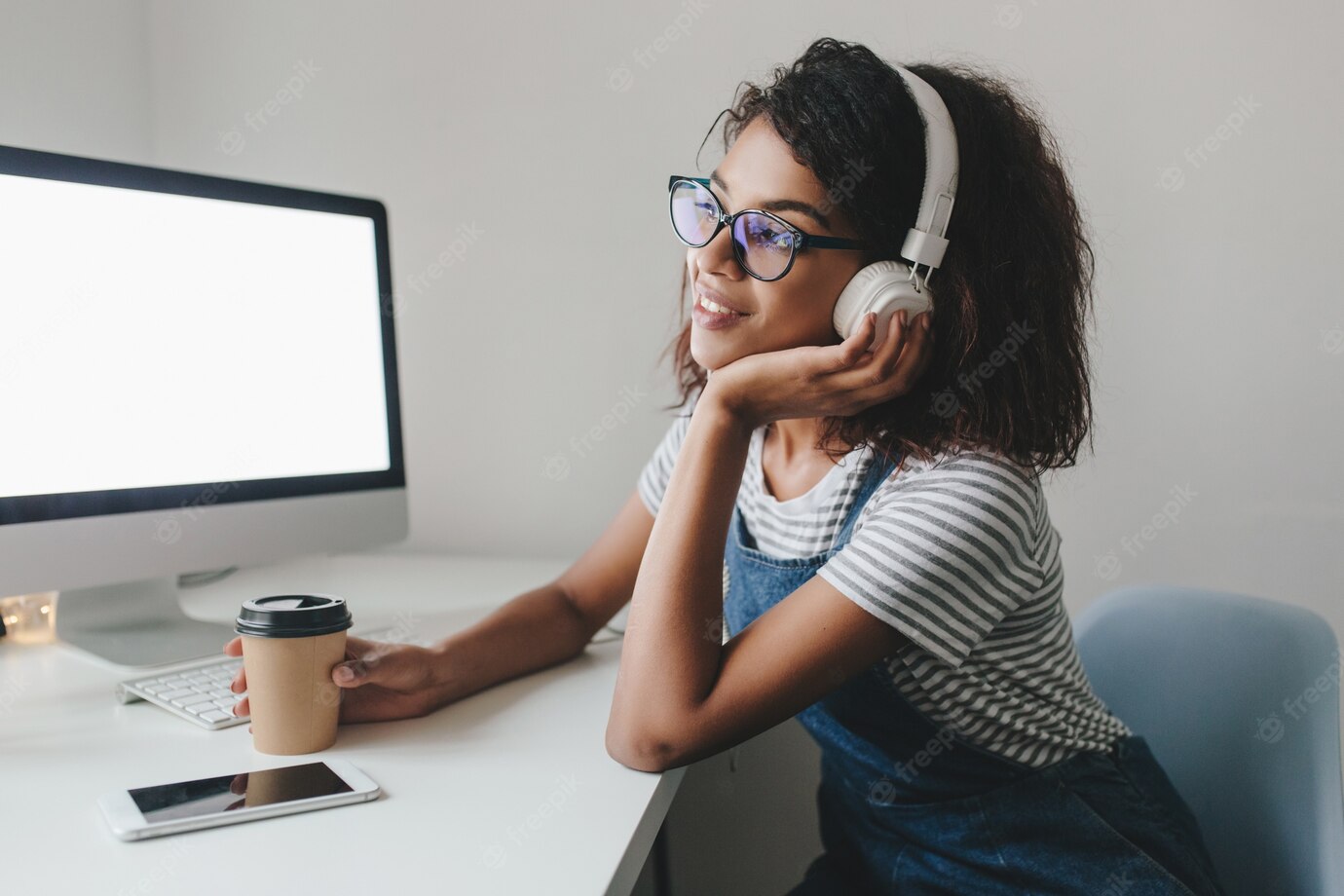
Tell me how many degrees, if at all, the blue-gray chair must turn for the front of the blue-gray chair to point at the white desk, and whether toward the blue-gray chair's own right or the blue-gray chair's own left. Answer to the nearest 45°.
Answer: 0° — it already faces it

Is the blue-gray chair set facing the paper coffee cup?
yes

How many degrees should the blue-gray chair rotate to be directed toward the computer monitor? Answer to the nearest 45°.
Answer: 0° — it already faces it

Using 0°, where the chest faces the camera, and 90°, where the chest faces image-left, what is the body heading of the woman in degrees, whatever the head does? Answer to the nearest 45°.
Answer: approximately 45°

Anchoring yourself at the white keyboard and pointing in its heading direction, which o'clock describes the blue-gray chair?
The blue-gray chair is roughly at 11 o'clock from the white keyboard.
